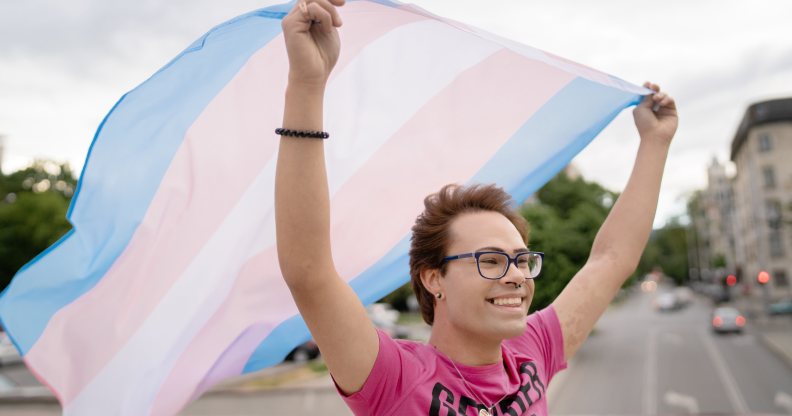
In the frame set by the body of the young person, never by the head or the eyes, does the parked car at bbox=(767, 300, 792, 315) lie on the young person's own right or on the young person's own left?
on the young person's own left

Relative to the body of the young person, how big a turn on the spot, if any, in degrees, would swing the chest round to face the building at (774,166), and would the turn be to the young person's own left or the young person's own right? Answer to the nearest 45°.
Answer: approximately 90° to the young person's own left

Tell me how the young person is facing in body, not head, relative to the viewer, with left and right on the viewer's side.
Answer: facing the viewer and to the right of the viewer

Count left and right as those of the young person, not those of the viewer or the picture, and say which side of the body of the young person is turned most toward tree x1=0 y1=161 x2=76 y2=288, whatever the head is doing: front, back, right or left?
back

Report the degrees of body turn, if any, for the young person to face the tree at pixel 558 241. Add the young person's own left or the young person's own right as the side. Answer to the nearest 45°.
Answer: approximately 135° to the young person's own left
